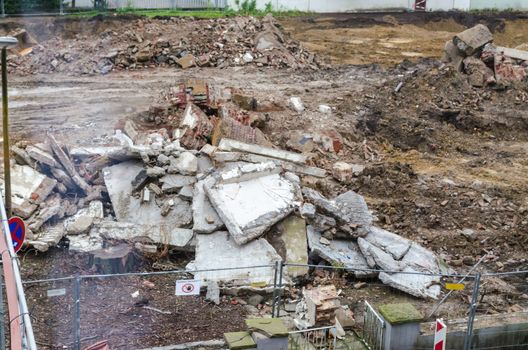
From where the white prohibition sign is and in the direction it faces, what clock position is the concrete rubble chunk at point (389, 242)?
The concrete rubble chunk is roughly at 8 o'clock from the white prohibition sign.

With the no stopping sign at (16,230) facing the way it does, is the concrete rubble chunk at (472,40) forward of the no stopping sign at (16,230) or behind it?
behind

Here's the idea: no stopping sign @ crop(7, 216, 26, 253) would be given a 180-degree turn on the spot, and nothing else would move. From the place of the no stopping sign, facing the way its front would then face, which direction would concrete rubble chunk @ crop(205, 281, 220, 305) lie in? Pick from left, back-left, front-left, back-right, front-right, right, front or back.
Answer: front-right

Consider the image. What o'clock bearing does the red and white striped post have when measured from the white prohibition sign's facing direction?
The red and white striped post is roughly at 10 o'clock from the white prohibition sign.

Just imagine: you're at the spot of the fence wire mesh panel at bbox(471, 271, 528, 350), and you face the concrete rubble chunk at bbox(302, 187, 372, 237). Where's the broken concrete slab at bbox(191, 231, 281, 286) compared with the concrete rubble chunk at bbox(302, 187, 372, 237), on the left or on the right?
left

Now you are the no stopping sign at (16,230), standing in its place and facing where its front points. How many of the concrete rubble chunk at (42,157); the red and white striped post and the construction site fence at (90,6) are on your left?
1

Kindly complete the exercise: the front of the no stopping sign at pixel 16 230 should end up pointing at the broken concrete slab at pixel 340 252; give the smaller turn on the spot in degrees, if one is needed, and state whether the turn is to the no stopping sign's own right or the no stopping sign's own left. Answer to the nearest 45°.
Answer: approximately 135° to the no stopping sign's own left

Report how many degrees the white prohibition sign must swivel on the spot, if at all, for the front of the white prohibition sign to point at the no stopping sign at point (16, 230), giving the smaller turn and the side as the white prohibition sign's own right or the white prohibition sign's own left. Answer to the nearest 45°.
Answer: approximately 90° to the white prohibition sign's own right

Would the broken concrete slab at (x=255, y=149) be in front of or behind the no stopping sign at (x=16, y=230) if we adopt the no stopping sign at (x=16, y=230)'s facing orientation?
behind

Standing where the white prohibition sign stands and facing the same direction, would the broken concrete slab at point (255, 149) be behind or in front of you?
behind

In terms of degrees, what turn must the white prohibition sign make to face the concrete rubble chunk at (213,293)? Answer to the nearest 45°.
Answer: approximately 180°

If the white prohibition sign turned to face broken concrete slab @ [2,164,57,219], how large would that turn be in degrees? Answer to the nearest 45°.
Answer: approximately 135° to its right

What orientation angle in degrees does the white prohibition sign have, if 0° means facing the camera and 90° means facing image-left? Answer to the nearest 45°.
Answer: approximately 0°

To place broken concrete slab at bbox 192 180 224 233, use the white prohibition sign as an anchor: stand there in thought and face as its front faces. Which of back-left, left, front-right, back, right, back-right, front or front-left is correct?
back

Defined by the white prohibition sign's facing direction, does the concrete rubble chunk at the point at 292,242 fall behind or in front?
behind

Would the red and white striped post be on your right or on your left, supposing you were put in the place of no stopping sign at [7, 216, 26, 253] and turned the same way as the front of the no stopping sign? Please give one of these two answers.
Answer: on your left
